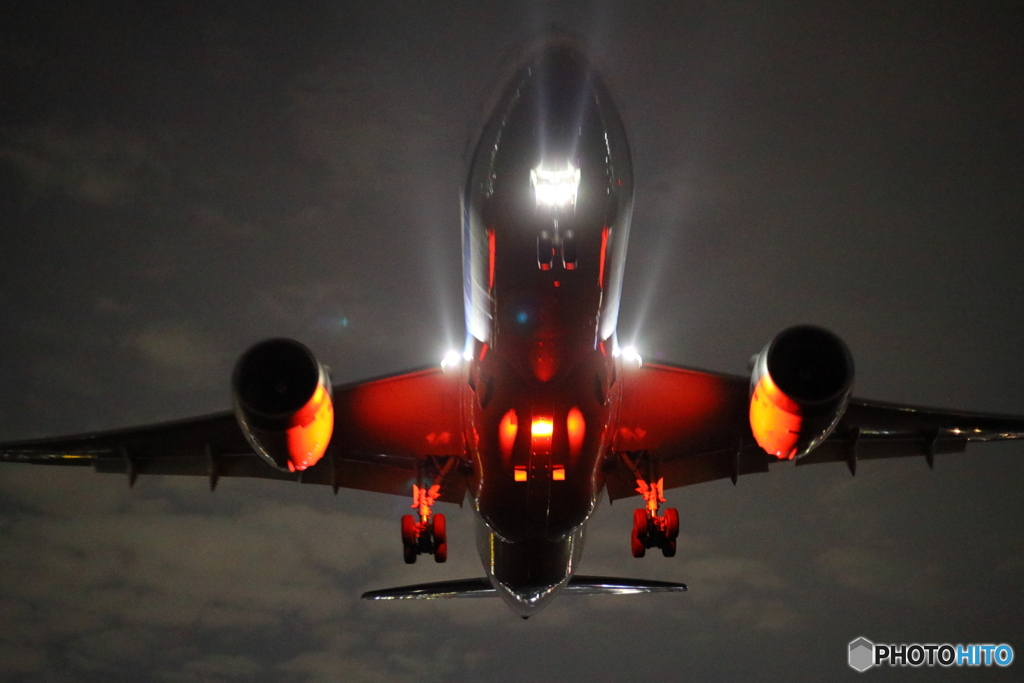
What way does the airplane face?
toward the camera
